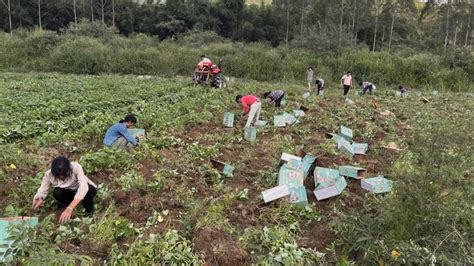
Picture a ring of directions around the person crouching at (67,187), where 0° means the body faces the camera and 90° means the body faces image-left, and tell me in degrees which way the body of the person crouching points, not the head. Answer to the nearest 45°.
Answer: approximately 45°

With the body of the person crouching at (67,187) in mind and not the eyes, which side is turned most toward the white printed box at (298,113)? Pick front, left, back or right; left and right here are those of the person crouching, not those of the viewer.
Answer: back

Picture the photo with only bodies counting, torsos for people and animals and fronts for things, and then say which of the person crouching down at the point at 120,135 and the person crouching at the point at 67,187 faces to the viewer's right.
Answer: the person crouching down

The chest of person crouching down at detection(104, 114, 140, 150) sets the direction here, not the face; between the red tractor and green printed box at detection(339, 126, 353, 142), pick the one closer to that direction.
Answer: the green printed box

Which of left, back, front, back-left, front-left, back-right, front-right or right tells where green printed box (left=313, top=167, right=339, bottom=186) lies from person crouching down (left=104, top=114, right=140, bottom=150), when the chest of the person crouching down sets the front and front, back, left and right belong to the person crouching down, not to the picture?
front-right

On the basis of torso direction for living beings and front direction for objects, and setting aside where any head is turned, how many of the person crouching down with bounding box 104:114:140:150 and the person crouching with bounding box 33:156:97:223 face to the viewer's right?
1

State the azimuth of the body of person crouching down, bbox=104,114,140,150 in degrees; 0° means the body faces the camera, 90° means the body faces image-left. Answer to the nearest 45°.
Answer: approximately 270°

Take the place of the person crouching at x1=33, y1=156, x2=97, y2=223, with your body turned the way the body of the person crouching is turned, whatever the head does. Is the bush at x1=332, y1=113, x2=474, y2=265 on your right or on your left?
on your left

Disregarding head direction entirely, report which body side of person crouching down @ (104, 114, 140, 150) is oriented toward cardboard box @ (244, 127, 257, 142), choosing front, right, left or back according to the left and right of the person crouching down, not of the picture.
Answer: front

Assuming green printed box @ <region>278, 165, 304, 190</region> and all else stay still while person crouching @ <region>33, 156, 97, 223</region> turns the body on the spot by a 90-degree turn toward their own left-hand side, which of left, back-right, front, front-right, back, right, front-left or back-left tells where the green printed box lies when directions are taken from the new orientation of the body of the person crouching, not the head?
front-left

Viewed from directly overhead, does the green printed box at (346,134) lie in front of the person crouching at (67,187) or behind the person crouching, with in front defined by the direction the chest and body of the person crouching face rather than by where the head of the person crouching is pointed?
behind

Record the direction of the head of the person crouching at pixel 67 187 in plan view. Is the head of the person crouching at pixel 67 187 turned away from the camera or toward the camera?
toward the camera
